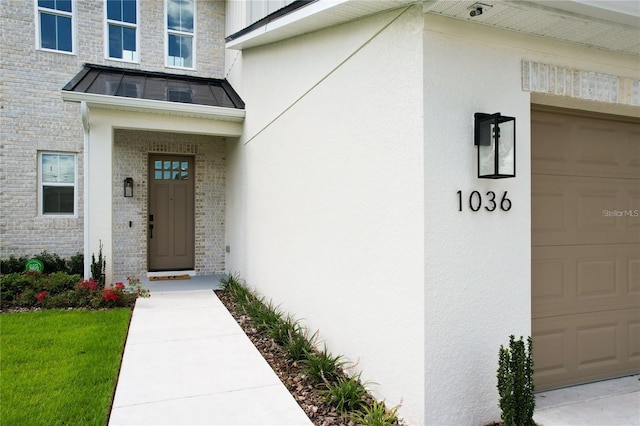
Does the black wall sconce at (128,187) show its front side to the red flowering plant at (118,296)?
yes

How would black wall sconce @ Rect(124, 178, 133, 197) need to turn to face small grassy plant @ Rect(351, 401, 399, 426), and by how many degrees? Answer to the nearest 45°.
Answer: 0° — it already faces it

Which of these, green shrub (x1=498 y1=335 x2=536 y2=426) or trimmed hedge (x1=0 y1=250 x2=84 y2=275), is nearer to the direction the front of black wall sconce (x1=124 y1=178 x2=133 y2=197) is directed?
the green shrub

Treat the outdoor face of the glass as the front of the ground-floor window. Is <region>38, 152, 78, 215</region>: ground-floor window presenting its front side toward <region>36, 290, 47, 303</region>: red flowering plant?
yes
